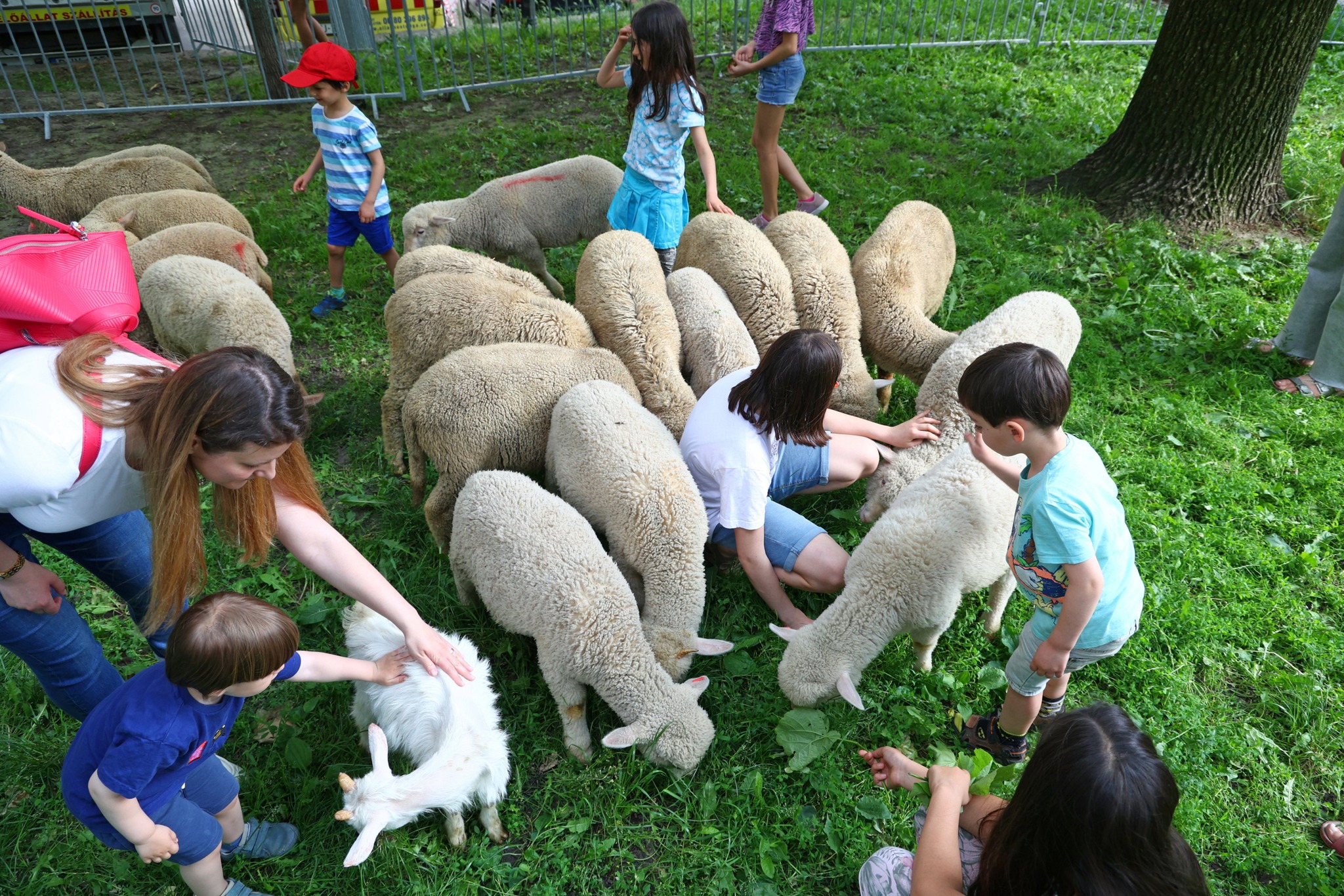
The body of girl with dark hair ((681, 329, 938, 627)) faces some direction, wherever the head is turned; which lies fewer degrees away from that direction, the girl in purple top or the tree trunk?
the tree trunk

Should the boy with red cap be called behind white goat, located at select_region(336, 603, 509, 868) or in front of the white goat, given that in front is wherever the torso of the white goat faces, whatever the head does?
behind

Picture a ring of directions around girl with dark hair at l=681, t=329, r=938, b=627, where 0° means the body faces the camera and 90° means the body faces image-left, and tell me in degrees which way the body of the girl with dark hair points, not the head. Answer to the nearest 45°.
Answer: approximately 270°

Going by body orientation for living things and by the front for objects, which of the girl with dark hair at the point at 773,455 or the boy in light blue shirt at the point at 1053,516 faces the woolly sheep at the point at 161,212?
the boy in light blue shirt

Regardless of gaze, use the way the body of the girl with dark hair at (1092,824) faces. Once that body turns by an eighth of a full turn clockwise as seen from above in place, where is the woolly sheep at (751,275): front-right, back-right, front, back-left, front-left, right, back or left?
front-left

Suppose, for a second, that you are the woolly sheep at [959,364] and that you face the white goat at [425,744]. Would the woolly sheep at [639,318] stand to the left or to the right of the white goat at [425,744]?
right

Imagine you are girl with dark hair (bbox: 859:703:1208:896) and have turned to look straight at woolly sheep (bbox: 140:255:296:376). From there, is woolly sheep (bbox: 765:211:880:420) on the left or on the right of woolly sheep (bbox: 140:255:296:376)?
right

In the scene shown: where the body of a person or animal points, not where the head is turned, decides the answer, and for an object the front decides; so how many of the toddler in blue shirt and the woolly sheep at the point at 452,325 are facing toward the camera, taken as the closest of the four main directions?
0

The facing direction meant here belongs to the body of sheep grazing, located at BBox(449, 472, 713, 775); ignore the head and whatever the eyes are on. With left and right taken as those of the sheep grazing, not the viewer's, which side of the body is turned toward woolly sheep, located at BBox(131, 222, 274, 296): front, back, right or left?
back

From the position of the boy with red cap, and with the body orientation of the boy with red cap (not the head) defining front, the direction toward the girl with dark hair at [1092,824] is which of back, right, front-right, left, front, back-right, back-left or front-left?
front-left

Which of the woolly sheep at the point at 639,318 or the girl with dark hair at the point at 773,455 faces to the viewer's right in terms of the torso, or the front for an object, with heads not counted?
the girl with dark hair

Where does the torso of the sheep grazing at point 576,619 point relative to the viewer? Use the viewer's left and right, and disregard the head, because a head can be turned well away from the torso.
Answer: facing the viewer and to the right of the viewer

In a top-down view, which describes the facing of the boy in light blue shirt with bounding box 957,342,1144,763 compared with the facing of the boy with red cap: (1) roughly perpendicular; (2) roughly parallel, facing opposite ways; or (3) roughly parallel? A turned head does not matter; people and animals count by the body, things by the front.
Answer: roughly perpendicular

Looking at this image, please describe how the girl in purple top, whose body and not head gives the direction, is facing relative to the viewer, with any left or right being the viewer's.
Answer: facing to the left of the viewer

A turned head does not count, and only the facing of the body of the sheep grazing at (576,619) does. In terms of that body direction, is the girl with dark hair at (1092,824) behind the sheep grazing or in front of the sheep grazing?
in front

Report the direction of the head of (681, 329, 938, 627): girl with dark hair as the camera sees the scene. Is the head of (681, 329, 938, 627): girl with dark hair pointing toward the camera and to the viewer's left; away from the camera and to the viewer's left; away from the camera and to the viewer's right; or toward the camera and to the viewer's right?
away from the camera and to the viewer's right
